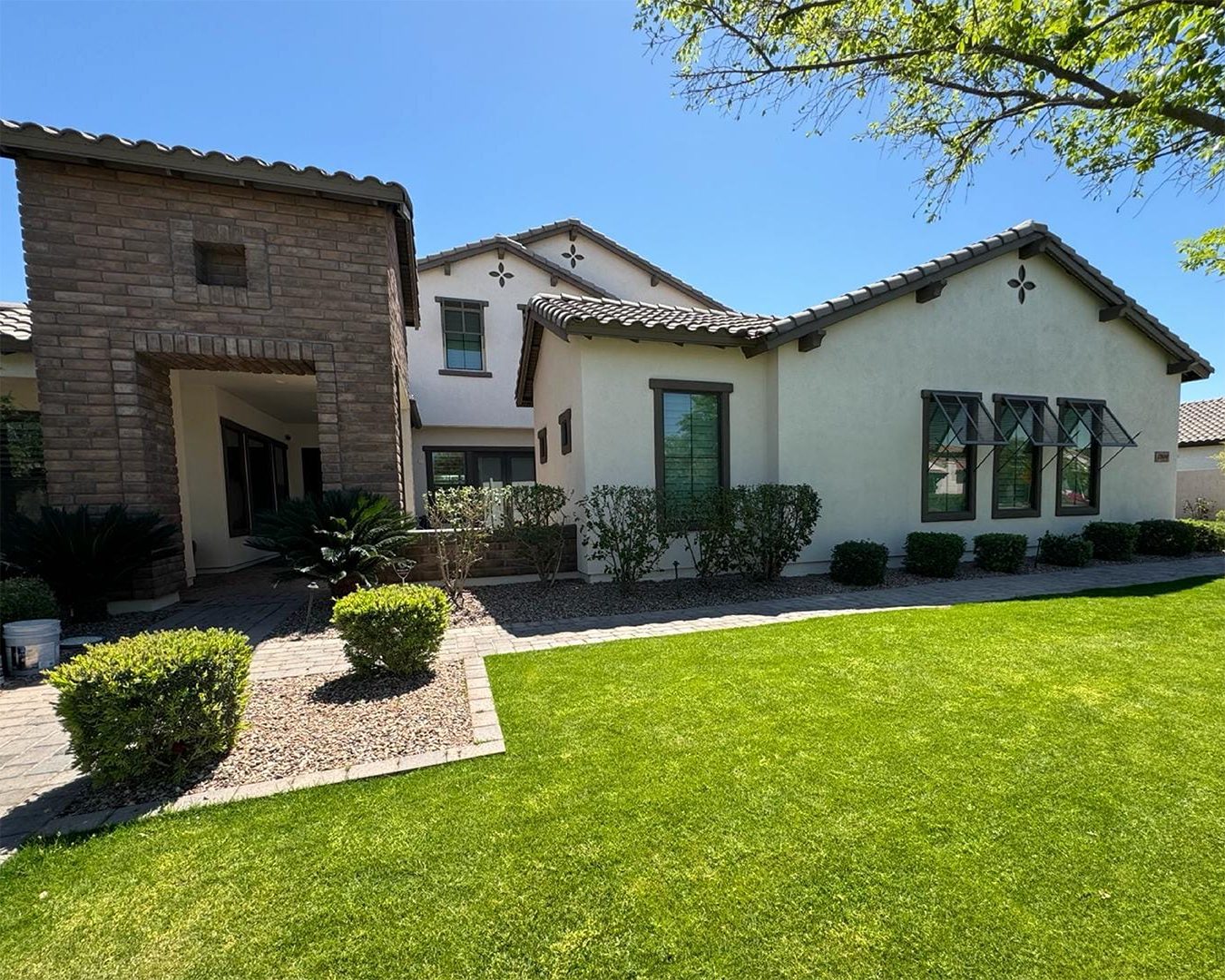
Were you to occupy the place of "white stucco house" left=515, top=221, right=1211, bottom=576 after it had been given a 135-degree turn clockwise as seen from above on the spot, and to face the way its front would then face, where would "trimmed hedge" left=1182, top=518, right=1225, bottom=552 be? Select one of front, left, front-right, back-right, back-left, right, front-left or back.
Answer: right

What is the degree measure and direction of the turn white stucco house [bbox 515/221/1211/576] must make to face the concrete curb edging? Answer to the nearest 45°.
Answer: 0° — it already faces it

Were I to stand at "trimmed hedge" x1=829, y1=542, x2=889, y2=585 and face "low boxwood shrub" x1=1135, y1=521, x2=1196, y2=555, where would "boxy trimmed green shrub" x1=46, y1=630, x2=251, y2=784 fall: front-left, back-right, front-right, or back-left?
back-right

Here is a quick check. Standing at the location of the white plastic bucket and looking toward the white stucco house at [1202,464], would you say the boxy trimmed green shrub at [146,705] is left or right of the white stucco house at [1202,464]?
right

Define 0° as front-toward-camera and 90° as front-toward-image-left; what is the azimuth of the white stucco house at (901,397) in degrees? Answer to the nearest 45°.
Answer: approximately 0°

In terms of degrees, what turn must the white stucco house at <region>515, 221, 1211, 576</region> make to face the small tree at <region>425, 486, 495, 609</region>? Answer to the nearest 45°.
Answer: approximately 45° to its right

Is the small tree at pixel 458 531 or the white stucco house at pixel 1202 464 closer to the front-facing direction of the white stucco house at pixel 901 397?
the small tree

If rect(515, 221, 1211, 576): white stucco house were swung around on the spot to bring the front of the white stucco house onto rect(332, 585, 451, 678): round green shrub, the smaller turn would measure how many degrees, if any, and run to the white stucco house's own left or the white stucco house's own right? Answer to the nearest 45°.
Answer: approximately 45° to the white stucco house's own right
